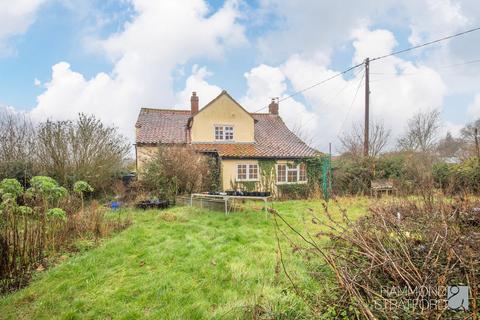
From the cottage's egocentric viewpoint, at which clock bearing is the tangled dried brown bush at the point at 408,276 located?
The tangled dried brown bush is roughly at 12 o'clock from the cottage.

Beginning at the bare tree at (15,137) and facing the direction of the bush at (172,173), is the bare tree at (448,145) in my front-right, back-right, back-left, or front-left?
front-left

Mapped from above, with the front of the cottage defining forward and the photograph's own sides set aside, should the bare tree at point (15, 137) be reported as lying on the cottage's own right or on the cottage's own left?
on the cottage's own right

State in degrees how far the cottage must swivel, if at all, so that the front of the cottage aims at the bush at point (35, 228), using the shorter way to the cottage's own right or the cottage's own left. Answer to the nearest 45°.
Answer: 0° — it already faces it

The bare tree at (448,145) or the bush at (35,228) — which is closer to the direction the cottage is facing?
the bush

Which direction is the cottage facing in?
toward the camera

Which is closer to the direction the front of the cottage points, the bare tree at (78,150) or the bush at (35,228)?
the bush

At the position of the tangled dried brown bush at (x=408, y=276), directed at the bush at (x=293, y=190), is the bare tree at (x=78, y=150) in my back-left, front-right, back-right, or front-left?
front-left

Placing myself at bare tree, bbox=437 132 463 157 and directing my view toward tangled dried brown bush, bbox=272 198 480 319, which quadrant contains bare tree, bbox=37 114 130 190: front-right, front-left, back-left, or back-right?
front-right
